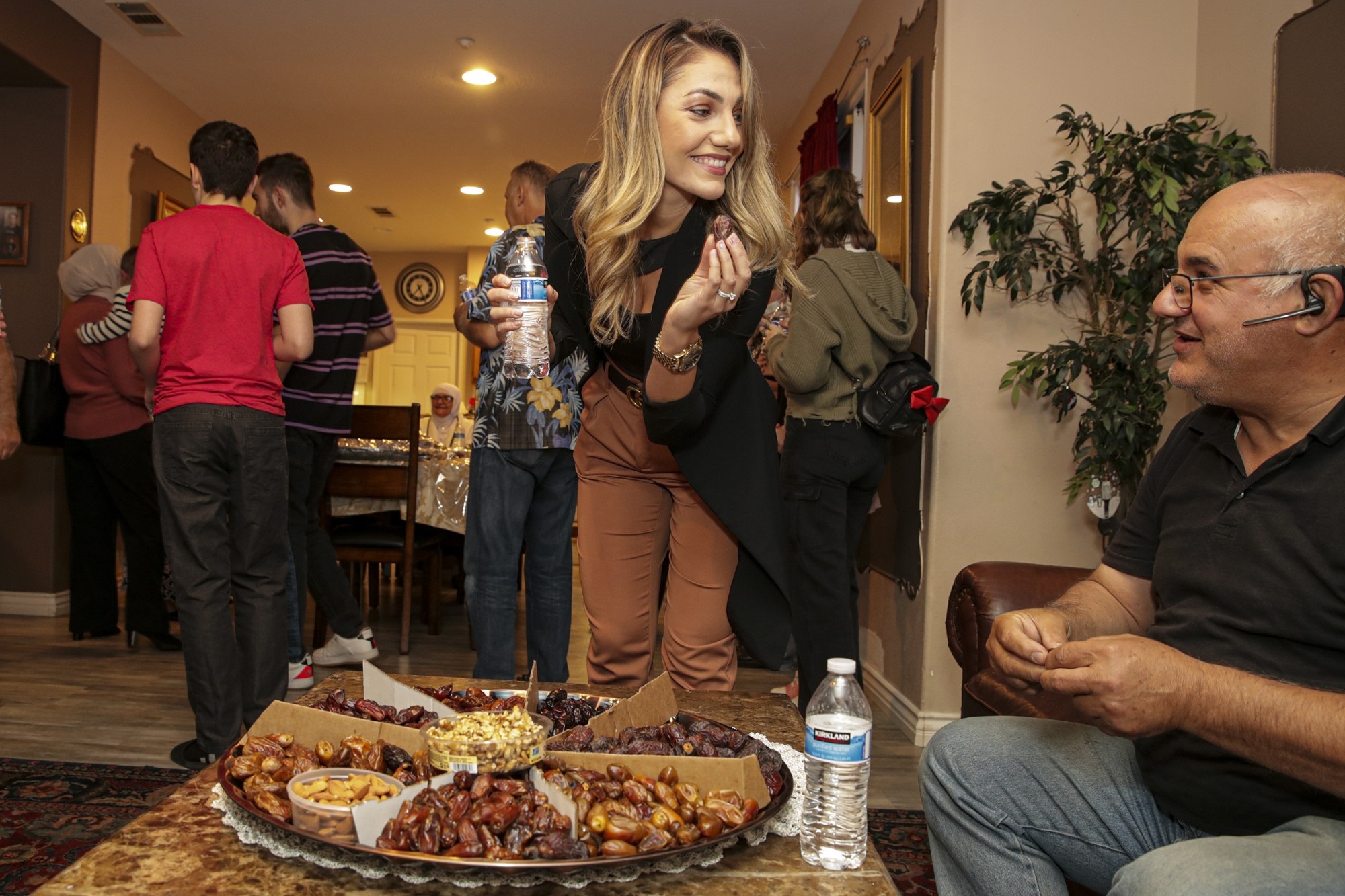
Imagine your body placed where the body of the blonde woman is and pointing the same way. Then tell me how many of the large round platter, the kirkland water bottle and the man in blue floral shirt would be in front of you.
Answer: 2

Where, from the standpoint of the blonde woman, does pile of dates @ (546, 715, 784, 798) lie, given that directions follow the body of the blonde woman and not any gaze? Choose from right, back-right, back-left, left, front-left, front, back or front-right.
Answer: front

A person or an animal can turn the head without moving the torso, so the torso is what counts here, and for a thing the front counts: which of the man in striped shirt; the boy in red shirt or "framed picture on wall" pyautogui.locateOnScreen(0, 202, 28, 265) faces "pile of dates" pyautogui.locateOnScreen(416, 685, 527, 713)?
the framed picture on wall

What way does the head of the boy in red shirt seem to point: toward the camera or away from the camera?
away from the camera

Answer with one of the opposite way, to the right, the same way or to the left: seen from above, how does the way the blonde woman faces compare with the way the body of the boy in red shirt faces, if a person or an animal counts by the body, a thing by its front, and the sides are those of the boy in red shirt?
the opposite way

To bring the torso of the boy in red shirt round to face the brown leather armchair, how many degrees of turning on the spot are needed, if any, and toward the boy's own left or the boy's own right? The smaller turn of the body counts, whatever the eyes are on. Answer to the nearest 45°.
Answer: approximately 135° to the boy's own right

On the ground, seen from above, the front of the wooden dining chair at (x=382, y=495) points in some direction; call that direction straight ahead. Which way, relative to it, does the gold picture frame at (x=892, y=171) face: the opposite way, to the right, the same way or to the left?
to the left

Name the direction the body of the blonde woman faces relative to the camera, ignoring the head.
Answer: toward the camera

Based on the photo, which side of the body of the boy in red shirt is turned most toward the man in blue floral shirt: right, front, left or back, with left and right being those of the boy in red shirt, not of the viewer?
right

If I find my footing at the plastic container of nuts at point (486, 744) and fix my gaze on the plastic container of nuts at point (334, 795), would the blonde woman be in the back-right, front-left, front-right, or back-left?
back-right

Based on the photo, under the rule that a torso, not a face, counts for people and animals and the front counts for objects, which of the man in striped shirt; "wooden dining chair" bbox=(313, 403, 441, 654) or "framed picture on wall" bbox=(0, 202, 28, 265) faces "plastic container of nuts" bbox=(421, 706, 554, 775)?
the framed picture on wall

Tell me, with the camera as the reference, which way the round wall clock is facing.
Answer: facing the viewer

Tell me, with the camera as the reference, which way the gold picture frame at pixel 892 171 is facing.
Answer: facing to the left of the viewer

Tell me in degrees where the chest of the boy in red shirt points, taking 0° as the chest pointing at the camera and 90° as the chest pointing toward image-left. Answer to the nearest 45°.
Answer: approximately 180°

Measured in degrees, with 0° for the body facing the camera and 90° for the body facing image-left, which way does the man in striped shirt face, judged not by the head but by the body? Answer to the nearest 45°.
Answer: approximately 135°

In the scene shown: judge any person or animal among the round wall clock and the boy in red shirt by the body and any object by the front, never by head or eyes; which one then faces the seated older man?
the round wall clock
